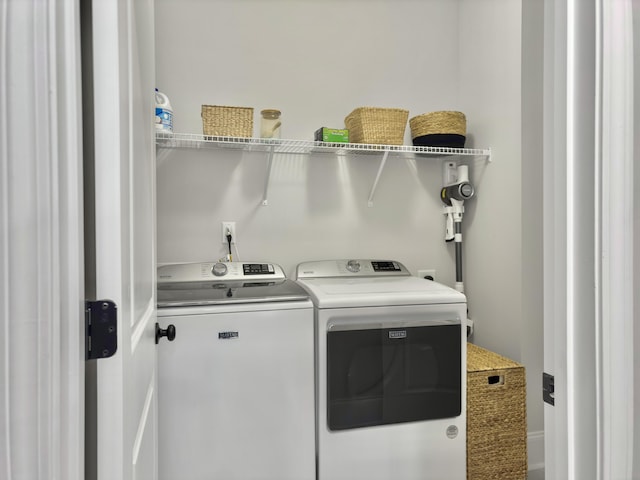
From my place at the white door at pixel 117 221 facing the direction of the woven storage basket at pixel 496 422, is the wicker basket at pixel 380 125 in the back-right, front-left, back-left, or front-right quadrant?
front-left

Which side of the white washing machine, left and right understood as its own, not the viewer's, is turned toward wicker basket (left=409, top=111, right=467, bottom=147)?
left

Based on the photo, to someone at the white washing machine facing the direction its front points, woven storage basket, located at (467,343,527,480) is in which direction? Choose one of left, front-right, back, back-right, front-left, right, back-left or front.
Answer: left

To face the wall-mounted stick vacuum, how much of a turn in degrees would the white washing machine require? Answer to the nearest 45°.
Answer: approximately 135° to its left

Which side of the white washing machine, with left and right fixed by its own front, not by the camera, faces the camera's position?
front

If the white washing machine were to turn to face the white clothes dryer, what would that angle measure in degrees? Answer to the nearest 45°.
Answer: approximately 90° to its left
